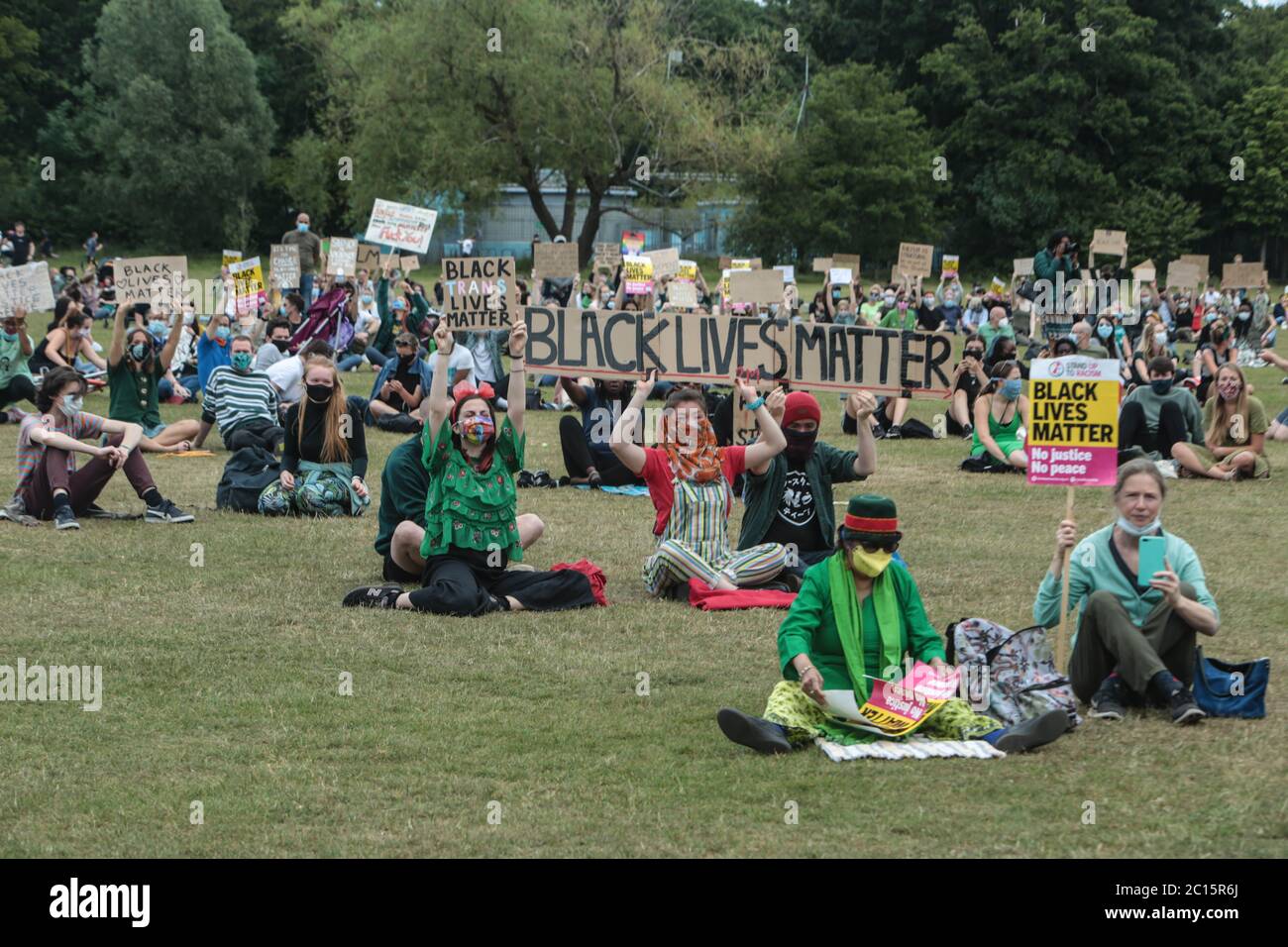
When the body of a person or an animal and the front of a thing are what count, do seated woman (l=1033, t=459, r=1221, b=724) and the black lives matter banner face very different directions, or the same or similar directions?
same or similar directions

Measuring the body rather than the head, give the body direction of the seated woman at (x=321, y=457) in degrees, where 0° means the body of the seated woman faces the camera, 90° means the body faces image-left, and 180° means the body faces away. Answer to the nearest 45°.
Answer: approximately 0°

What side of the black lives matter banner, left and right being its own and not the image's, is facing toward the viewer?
front

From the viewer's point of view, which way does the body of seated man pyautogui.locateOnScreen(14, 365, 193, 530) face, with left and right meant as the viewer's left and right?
facing the viewer and to the right of the viewer

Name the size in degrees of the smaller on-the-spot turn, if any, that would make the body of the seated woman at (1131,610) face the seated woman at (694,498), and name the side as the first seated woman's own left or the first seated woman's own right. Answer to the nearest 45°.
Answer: approximately 135° to the first seated woman's own right

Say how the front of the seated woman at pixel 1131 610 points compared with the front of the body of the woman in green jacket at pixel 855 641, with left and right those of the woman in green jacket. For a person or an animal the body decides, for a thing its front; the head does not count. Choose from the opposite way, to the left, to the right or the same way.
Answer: the same way

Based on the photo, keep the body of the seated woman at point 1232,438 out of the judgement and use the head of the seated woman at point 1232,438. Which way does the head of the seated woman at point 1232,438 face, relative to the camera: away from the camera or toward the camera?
toward the camera

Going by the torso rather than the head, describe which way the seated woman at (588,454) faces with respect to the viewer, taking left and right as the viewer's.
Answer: facing the viewer

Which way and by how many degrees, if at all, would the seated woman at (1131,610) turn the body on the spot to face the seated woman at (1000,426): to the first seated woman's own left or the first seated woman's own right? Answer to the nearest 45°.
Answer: approximately 180°

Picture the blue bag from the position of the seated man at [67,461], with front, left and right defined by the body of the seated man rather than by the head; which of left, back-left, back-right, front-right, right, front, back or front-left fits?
front

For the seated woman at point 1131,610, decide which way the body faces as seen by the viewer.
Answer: toward the camera

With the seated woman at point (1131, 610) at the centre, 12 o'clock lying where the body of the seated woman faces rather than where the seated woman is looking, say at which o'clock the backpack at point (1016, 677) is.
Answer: The backpack is roughly at 2 o'clock from the seated woman.

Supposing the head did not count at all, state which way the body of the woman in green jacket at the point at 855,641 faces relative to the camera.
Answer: toward the camera

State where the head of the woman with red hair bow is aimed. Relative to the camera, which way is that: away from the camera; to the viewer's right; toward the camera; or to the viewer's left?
toward the camera

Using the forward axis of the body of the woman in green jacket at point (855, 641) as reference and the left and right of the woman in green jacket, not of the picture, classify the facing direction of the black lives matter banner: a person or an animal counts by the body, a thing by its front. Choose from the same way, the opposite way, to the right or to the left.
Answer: the same way
